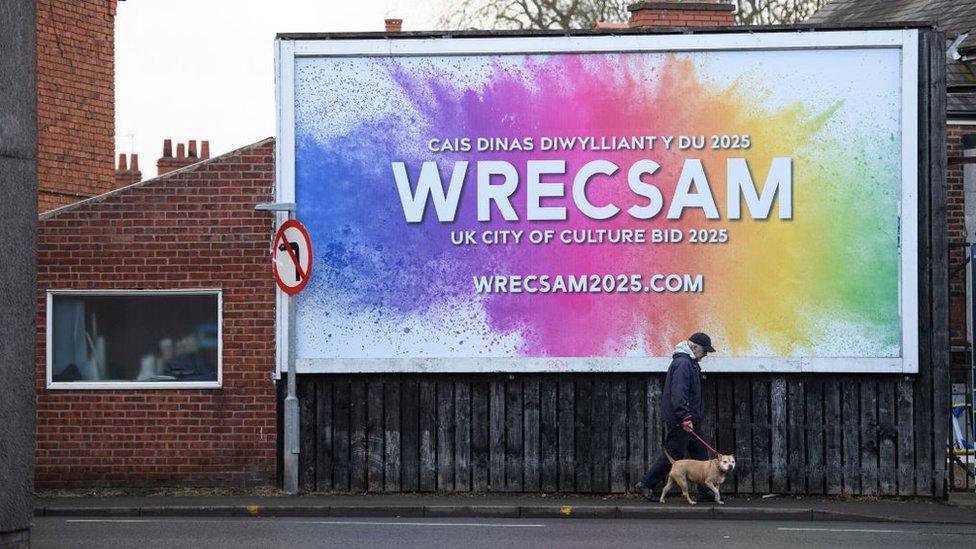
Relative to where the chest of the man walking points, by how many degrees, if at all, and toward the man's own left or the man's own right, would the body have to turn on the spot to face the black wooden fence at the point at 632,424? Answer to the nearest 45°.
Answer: approximately 135° to the man's own left

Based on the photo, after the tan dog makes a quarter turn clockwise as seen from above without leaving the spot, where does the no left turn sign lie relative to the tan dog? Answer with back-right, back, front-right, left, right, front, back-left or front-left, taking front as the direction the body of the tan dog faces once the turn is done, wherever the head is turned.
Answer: right

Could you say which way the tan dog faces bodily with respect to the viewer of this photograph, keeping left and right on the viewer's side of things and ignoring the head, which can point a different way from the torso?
facing to the right of the viewer

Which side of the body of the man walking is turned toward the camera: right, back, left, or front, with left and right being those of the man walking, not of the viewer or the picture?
right

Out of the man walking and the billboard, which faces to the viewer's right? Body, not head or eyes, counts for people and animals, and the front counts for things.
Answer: the man walking

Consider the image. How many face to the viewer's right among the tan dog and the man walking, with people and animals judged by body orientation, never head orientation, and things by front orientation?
2

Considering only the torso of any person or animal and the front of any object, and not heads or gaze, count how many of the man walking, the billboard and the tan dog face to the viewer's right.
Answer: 2

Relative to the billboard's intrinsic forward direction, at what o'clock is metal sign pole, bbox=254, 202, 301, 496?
The metal sign pole is roughly at 3 o'clock from the billboard.

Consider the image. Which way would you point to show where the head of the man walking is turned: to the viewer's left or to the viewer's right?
to the viewer's right

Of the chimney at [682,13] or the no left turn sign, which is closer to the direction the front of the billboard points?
the no left turn sign

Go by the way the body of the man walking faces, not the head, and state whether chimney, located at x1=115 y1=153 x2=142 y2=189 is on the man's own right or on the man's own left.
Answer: on the man's own left

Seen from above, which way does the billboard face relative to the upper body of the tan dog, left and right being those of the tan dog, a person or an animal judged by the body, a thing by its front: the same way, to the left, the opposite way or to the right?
to the right
